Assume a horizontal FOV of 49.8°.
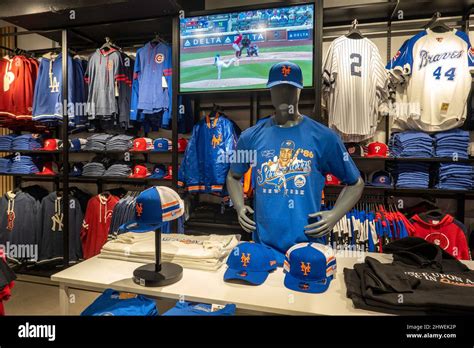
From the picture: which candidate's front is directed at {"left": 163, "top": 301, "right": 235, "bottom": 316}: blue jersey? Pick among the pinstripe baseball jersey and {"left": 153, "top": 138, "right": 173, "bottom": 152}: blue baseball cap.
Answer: the blue baseball cap

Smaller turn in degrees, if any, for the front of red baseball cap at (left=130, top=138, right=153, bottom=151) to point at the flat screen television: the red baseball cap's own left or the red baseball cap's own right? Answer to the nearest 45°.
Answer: approximately 90° to the red baseball cap's own left

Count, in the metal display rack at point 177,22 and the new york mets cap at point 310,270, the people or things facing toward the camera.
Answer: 2

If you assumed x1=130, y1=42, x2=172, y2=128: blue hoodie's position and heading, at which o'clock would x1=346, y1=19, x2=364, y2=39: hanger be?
The hanger is roughly at 10 o'clock from the blue hoodie.

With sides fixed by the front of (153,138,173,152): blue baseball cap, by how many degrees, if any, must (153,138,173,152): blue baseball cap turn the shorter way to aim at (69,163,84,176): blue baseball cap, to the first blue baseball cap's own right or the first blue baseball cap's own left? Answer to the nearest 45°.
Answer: approximately 135° to the first blue baseball cap's own right

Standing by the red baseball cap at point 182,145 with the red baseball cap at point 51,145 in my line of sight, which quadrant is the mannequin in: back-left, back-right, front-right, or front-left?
back-left

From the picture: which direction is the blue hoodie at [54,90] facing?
toward the camera

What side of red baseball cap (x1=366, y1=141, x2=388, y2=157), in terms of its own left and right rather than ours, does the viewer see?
front

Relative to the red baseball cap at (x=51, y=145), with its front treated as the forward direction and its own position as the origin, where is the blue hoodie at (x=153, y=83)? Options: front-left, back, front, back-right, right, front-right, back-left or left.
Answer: left

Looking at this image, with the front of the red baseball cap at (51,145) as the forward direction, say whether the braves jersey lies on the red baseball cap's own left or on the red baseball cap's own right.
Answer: on the red baseball cap's own left

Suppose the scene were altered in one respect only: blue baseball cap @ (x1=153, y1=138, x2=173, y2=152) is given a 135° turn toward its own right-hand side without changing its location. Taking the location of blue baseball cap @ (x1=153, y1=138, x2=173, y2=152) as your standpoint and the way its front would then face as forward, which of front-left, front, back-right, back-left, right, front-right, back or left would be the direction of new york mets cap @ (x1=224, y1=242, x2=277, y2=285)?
back-left
